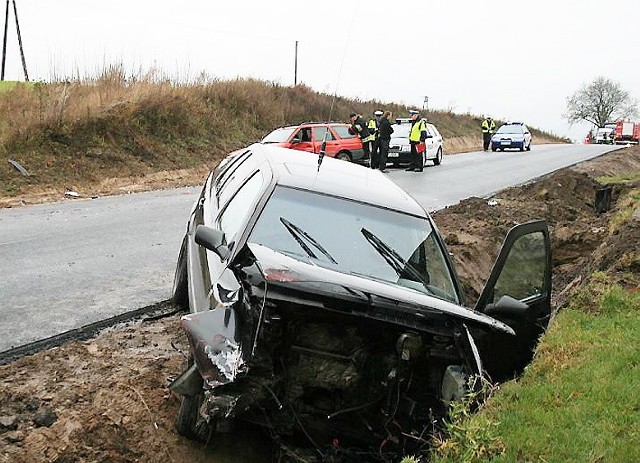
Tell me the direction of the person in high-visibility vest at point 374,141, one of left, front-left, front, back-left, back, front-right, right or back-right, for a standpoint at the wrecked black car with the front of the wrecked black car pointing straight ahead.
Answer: back

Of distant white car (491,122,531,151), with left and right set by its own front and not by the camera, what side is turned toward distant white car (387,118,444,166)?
front

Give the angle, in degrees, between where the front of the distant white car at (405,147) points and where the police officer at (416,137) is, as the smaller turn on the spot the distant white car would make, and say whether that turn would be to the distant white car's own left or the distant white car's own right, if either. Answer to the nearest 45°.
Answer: approximately 45° to the distant white car's own left

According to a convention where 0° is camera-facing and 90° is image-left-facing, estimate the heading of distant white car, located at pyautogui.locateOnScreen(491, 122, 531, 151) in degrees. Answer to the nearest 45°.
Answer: approximately 0°

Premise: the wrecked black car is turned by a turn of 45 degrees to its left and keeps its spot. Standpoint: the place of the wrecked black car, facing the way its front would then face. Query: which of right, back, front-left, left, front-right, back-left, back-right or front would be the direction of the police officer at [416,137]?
back-left

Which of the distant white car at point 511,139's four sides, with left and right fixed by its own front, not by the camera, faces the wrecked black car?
front

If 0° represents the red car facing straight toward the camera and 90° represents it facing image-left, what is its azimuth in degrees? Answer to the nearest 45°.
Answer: approximately 45°

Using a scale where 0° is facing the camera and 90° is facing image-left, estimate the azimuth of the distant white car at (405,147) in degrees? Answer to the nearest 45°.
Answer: approximately 45°

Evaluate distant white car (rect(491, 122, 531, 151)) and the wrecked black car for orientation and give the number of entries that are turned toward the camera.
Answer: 2

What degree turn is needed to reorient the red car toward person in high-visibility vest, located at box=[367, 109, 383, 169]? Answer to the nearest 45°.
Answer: approximately 180°

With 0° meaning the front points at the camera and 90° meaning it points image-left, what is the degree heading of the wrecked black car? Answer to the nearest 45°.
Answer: approximately 0°

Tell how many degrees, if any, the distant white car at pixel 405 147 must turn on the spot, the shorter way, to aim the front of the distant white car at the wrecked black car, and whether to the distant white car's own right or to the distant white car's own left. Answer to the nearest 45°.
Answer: approximately 45° to the distant white car's own left
